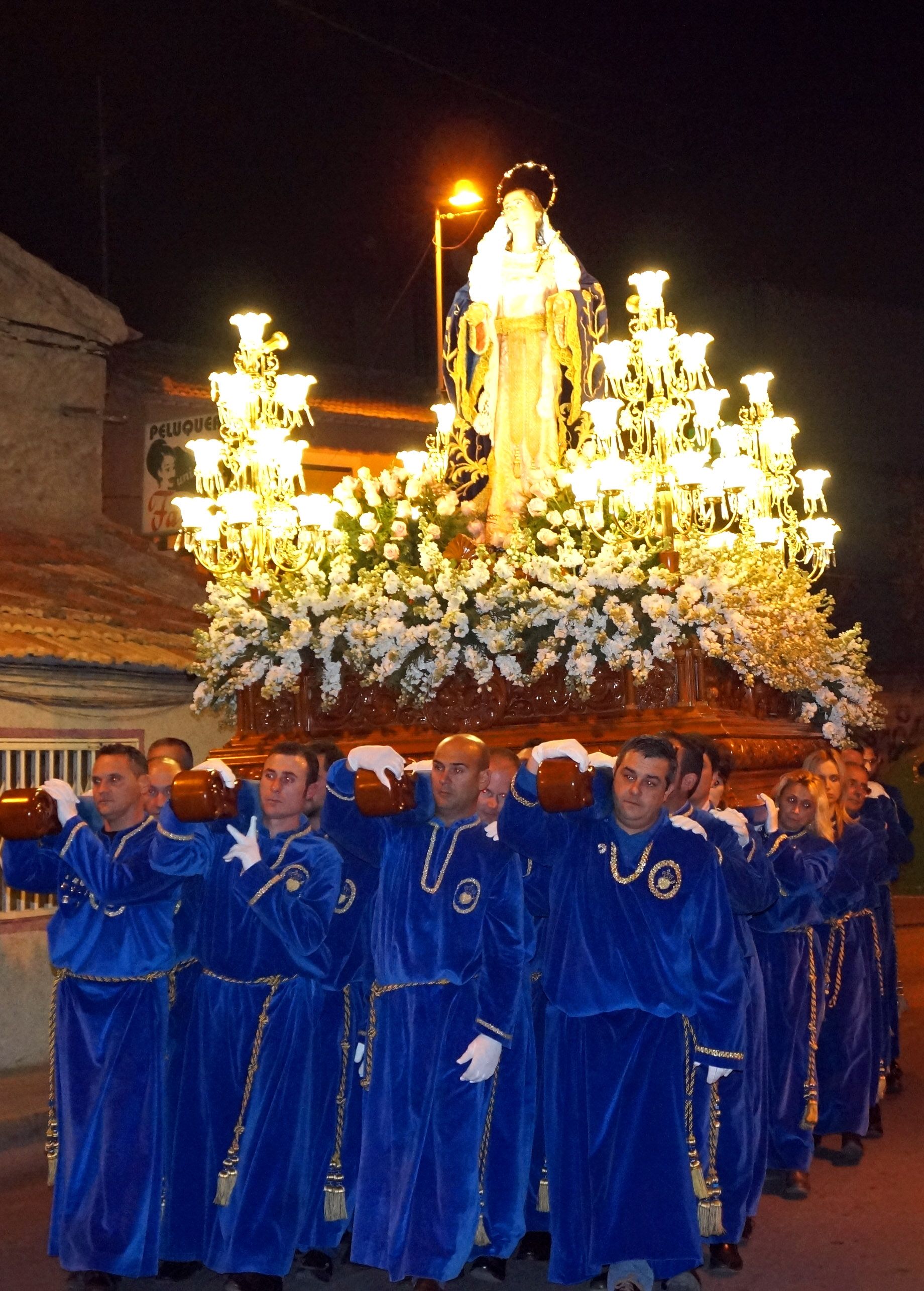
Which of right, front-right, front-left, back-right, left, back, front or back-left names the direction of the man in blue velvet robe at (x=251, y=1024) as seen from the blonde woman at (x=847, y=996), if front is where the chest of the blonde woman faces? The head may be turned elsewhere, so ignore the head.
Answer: front

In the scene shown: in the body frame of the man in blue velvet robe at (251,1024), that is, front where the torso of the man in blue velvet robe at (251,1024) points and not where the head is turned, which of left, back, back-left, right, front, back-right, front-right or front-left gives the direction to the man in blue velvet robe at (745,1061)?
left

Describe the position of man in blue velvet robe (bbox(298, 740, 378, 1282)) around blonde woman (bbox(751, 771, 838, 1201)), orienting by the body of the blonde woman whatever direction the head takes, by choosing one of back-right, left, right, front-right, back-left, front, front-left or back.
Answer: front

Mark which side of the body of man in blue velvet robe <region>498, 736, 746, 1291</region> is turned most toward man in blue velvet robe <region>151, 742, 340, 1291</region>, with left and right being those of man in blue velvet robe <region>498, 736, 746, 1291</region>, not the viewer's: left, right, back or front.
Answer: right

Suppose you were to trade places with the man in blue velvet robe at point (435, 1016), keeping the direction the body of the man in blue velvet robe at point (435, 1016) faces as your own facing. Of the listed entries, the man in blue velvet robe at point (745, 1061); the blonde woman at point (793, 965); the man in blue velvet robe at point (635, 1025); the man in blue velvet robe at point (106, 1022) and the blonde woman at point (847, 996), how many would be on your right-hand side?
1

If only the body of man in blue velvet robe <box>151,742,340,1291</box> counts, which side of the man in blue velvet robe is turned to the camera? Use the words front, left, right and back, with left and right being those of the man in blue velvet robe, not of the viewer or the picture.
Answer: front

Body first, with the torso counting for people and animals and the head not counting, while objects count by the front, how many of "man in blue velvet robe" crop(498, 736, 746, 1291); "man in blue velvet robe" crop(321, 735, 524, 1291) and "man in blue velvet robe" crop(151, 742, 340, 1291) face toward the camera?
3

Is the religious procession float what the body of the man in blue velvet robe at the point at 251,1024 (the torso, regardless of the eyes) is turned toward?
no

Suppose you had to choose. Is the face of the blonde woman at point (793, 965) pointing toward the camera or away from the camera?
toward the camera

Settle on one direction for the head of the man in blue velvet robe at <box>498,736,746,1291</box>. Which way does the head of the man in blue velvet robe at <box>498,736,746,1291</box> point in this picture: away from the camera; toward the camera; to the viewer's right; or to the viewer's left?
toward the camera

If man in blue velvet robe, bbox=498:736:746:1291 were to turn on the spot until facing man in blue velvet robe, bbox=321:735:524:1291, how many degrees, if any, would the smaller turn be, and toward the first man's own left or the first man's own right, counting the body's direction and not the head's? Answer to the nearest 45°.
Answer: approximately 90° to the first man's own right

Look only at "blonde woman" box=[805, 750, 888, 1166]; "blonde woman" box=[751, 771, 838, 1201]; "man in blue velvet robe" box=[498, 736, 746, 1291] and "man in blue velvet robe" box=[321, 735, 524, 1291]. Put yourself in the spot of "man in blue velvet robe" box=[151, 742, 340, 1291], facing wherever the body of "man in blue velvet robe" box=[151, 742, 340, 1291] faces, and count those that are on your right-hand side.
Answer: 0

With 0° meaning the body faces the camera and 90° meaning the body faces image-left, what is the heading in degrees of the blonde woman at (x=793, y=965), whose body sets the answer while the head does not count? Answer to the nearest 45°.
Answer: approximately 45°

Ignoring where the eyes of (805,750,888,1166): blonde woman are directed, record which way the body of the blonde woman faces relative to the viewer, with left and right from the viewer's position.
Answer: facing the viewer and to the left of the viewer

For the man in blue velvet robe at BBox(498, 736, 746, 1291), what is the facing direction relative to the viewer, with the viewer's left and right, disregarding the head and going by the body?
facing the viewer

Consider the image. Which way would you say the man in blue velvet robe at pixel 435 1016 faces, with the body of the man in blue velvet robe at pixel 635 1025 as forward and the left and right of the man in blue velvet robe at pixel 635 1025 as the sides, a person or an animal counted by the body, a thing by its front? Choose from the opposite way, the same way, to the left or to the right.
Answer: the same way

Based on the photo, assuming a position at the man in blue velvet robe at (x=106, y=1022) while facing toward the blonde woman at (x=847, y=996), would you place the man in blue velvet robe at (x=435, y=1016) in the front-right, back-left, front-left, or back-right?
front-right

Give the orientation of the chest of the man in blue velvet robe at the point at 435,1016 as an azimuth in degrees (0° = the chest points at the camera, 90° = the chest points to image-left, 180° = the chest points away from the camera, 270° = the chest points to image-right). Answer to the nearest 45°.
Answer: approximately 0°
